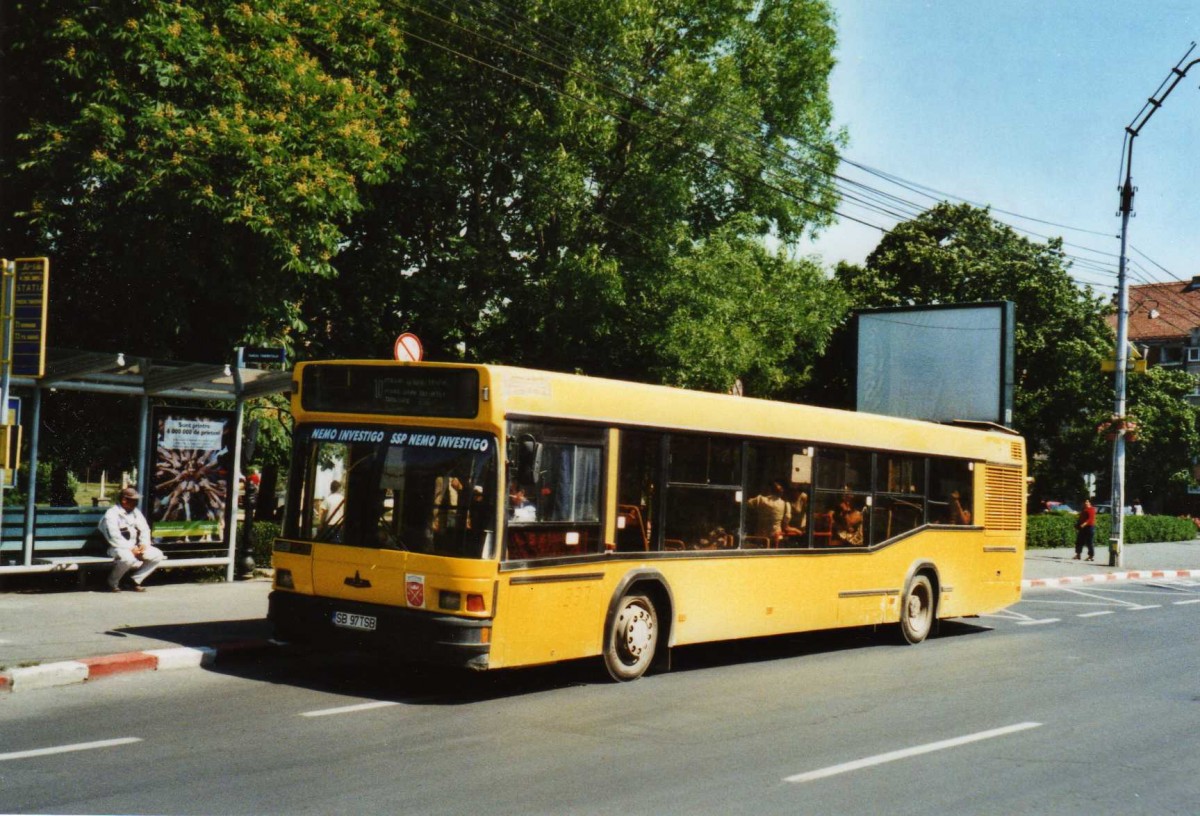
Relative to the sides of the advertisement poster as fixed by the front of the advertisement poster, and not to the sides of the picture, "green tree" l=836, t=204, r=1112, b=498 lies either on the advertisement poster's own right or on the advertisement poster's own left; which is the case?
on the advertisement poster's own left

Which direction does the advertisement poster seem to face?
toward the camera

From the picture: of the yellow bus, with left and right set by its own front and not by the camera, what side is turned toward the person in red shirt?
back

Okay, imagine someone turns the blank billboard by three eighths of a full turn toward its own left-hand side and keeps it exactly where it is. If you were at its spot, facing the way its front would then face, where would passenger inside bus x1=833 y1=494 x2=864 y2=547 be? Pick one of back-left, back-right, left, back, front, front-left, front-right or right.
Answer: right

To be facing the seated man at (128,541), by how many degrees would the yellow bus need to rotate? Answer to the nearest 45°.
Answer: approximately 90° to its right

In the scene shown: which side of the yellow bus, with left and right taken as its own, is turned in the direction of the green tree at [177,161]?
right

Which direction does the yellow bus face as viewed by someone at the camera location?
facing the viewer and to the left of the viewer

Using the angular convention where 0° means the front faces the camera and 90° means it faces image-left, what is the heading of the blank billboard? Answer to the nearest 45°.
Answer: approximately 45°

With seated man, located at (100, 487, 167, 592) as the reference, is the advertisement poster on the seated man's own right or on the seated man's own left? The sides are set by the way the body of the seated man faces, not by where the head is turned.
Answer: on the seated man's own left

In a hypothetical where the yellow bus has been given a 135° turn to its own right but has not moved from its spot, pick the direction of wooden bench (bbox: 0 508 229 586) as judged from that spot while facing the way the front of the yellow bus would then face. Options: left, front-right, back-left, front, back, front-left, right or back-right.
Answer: front-left

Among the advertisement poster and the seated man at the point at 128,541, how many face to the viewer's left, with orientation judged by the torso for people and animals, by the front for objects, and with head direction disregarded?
0

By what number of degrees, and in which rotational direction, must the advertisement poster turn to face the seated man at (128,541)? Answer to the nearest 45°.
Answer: approximately 45° to its right
